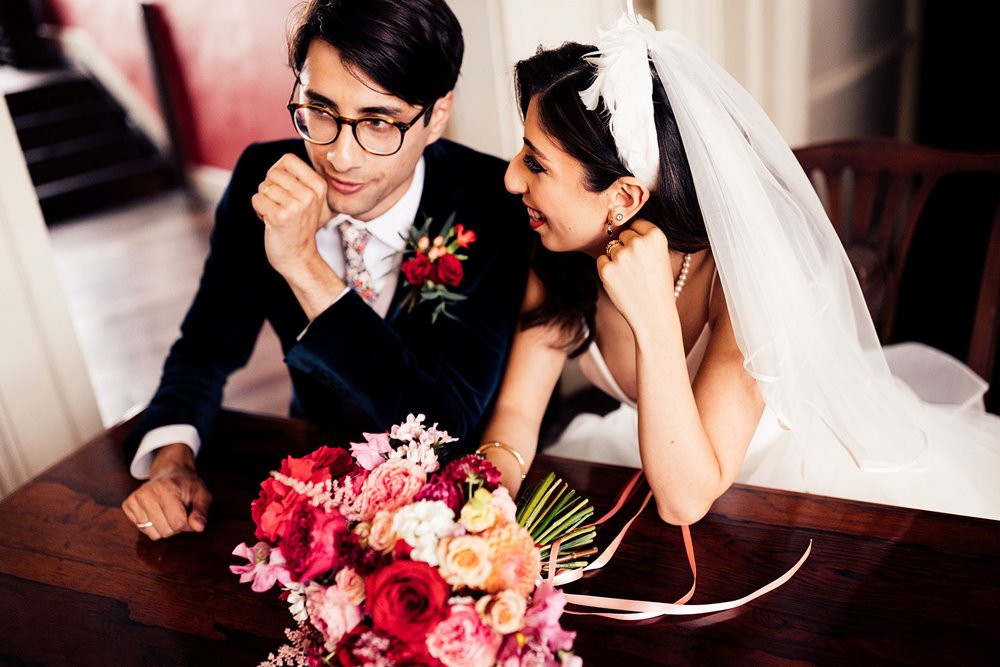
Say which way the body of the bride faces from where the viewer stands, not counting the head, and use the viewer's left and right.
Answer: facing the viewer and to the left of the viewer

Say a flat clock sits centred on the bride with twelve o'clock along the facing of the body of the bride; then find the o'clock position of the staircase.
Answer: The staircase is roughly at 3 o'clock from the bride.

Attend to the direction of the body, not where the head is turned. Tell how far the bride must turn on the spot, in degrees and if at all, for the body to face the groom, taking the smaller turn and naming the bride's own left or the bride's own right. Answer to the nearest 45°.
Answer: approximately 45° to the bride's own right

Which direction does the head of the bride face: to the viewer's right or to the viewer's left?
to the viewer's left

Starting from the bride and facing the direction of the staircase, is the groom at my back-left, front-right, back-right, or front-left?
front-left
